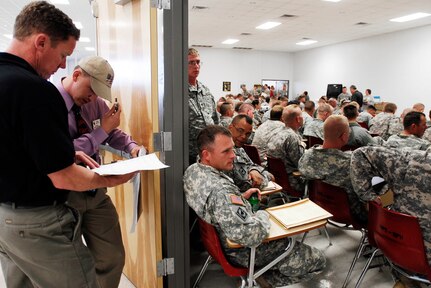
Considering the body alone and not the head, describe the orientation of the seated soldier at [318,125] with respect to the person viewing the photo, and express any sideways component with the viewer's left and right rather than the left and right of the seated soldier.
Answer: facing away from the viewer and to the right of the viewer

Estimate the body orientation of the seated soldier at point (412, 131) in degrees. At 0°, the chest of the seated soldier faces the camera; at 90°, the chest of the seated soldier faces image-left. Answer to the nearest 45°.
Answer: approximately 225°

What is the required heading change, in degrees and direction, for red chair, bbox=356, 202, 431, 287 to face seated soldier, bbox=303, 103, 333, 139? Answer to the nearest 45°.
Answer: approximately 45° to its left

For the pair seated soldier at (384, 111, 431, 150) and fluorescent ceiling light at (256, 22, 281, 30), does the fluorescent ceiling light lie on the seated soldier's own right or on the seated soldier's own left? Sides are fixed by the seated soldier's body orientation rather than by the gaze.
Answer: on the seated soldier's own left

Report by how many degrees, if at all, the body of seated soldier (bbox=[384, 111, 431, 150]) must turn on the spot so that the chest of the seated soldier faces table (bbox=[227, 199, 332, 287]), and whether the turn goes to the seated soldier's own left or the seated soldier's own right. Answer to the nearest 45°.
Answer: approximately 135° to the seated soldier's own right

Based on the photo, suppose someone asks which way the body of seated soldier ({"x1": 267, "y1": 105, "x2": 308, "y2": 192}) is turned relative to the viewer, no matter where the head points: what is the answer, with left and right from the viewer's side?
facing away from the viewer and to the right of the viewer

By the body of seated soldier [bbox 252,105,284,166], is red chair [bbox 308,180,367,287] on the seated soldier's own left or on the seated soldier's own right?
on the seated soldier's own right

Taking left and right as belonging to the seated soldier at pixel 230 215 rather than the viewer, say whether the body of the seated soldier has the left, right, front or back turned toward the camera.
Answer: right

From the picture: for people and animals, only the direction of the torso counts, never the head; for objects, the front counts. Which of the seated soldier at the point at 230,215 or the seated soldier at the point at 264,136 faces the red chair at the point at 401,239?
the seated soldier at the point at 230,215

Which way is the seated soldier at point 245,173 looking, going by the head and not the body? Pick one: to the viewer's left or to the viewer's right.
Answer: to the viewer's right
